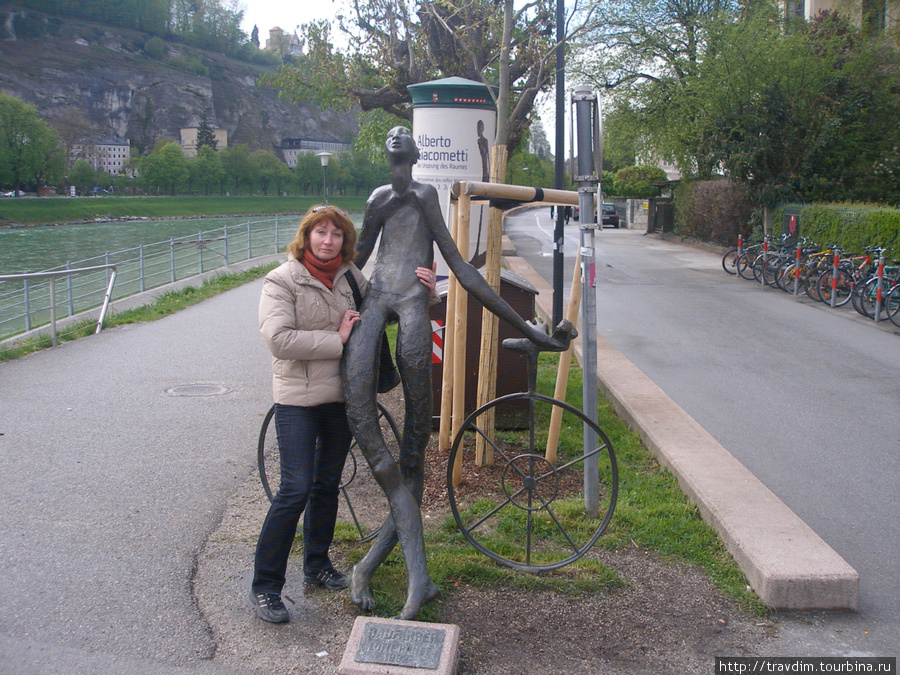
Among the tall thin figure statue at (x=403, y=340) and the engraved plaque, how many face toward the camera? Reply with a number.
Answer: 2

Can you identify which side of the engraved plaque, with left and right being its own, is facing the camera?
front

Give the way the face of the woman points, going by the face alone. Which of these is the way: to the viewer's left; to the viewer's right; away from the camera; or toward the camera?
toward the camera

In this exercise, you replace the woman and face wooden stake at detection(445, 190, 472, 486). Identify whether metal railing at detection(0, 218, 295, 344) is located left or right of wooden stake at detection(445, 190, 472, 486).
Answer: left

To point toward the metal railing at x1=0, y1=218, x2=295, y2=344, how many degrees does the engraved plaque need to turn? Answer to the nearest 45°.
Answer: approximately 180°

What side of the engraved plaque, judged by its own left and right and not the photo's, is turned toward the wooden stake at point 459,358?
back

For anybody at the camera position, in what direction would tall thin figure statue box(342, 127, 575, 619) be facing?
facing the viewer

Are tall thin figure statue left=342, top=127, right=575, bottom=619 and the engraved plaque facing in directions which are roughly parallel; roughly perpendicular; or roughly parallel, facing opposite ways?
roughly parallel

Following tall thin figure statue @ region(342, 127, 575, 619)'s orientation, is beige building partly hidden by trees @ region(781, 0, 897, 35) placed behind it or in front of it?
behind

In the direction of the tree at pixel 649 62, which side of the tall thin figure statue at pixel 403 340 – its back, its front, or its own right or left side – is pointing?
back
